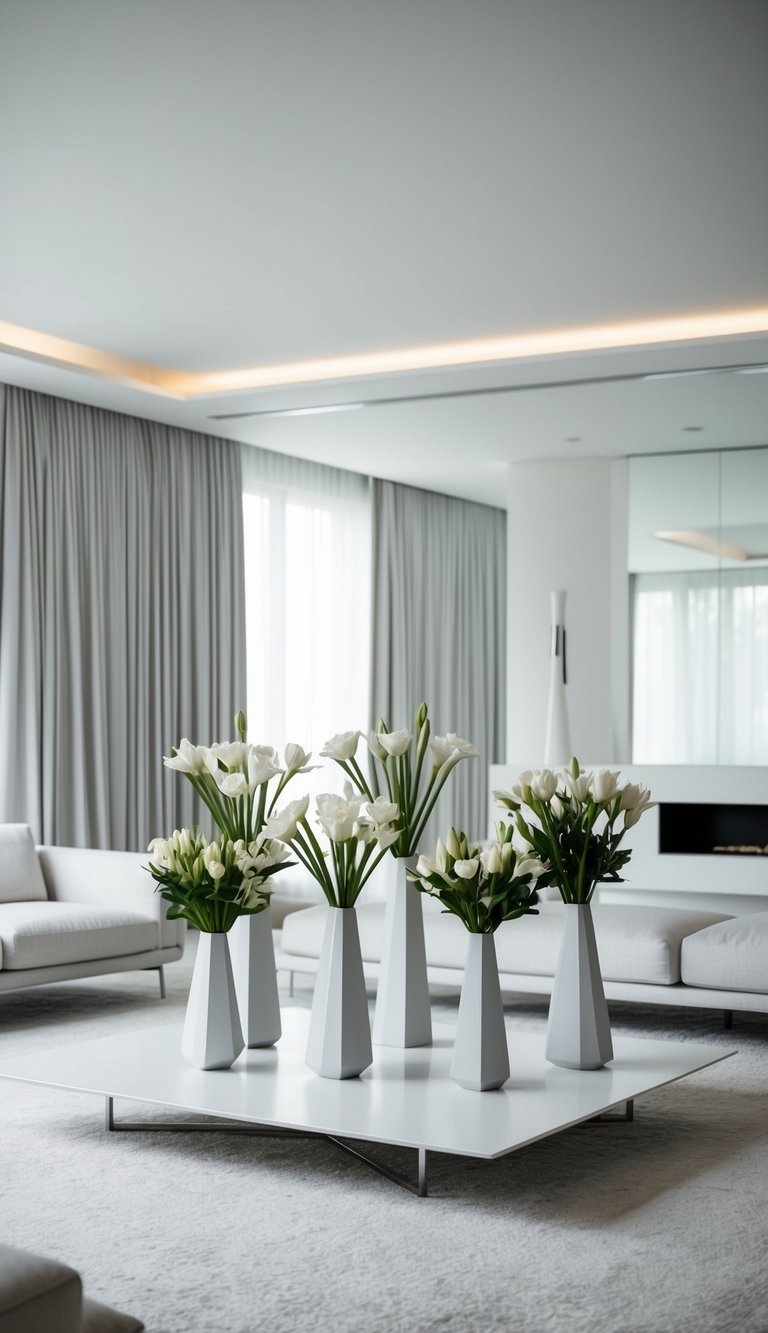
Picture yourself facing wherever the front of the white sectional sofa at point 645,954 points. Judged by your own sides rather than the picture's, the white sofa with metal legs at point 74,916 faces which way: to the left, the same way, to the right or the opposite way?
to the left

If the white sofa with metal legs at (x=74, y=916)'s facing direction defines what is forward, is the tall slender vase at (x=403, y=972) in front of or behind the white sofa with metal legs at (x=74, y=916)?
in front

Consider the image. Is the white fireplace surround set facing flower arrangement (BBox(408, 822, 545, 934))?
yes

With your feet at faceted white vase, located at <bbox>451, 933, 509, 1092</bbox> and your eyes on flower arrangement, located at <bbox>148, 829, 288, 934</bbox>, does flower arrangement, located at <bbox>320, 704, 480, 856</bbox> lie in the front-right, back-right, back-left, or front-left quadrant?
front-right

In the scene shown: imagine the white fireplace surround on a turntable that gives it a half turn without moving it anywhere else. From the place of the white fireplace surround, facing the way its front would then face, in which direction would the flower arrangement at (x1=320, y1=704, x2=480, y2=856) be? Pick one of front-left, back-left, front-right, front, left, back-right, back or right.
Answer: back

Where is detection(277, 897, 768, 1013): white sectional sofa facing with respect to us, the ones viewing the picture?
facing the viewer and to the left of the viewer

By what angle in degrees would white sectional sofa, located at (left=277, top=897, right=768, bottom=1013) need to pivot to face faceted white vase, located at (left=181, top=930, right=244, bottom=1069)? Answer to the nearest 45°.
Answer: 0° — it already faces it

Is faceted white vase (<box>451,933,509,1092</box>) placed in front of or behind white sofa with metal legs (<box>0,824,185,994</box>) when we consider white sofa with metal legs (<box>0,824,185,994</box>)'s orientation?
in front

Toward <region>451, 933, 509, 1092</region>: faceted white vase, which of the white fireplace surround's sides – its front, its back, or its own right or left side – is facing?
front

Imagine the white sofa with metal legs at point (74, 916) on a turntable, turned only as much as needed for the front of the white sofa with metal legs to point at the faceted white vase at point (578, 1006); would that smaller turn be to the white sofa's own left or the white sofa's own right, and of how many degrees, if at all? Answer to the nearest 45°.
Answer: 0° — it already faces it

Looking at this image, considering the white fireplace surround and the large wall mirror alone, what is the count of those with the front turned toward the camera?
2

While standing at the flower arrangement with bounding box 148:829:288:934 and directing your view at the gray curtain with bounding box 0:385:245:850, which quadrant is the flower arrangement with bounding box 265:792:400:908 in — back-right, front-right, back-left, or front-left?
back-right

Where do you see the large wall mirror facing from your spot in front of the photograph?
facing the viewer

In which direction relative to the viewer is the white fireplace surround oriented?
toward the camera

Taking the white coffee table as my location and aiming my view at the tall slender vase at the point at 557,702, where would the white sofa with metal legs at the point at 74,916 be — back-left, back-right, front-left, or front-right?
front-left

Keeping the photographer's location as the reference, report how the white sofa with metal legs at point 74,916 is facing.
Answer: facing the viewer and to the right of the viewer

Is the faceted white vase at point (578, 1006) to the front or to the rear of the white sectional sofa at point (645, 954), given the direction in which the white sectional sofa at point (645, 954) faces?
to the front
